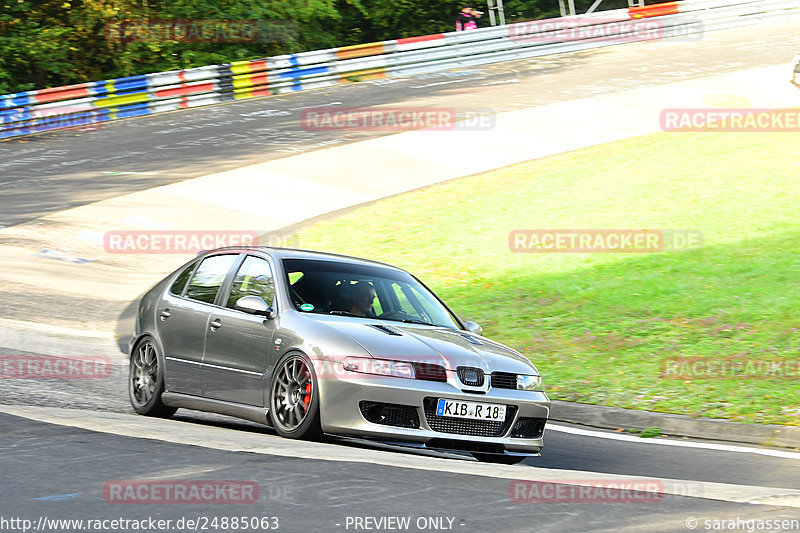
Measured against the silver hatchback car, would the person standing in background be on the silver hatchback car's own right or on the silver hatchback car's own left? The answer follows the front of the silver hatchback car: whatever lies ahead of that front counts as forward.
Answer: on the silver hatchback car's own left

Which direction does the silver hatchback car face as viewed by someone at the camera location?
facing the viewer and to the right of the viewer

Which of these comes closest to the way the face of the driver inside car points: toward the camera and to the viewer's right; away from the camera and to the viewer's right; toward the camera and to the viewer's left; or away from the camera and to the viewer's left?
toward the camera and to the viewer's right

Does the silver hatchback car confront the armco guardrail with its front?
no
